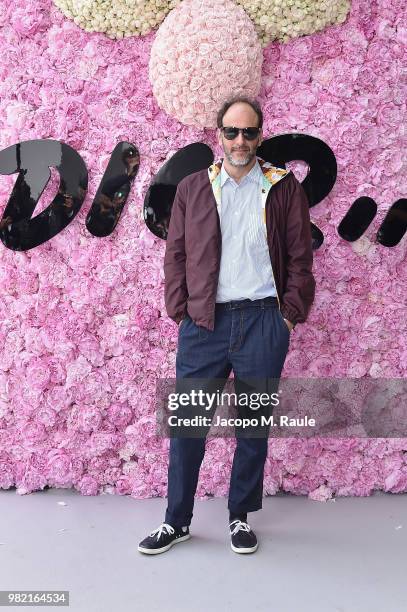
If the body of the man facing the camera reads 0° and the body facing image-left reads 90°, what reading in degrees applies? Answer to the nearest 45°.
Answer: approximately 0°
